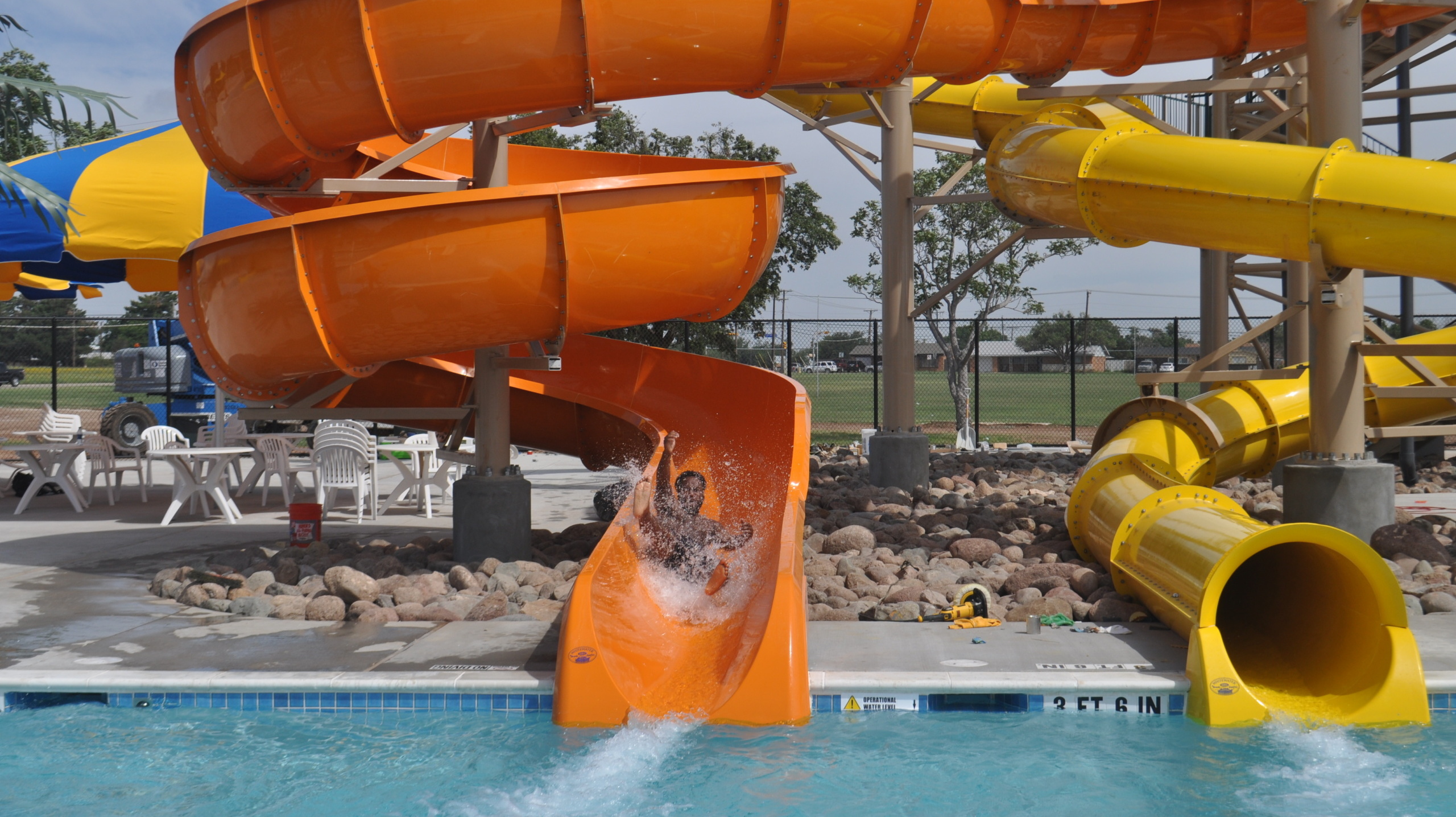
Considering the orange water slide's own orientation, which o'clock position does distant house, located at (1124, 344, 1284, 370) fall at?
The distant house is roughly at 7 o'clock from the orange water slide.

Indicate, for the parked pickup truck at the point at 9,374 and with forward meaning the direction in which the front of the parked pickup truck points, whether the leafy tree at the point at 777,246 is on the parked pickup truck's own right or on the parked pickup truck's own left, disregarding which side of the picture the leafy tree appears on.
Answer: on the parked pickup truck's own right

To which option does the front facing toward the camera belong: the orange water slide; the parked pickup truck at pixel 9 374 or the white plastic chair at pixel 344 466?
the orange water slide

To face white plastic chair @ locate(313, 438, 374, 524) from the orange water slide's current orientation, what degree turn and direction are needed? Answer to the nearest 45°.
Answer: approximately 135° to its right

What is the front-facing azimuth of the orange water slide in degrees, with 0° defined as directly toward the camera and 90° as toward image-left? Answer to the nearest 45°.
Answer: approximately 0°

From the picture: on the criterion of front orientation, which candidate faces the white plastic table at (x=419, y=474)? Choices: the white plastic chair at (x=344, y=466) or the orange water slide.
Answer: the white plastic chair

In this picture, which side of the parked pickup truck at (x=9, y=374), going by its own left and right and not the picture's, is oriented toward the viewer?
right
